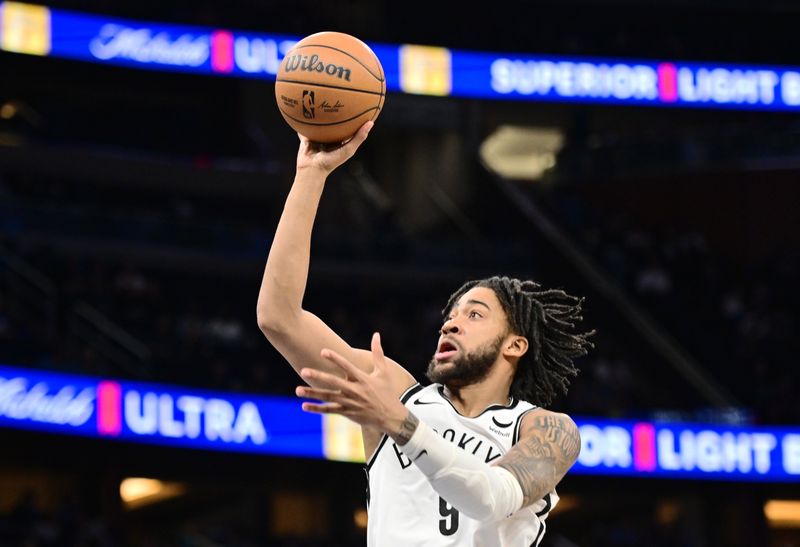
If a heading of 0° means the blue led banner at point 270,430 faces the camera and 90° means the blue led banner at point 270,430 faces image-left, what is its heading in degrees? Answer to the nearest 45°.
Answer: approximately 0°

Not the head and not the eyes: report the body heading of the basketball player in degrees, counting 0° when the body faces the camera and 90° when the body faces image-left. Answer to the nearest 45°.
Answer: approximately 45°

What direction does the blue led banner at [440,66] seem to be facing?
toward the camera

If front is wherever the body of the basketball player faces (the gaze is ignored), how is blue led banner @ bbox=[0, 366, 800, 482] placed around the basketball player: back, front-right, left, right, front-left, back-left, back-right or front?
back-right

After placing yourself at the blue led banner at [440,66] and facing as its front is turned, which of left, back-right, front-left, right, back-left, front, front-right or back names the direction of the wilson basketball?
front

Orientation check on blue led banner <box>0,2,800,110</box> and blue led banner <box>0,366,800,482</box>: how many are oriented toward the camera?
2

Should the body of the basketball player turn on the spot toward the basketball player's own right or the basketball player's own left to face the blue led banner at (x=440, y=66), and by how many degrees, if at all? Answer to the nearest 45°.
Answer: approximately 135° to the basketball player's own right

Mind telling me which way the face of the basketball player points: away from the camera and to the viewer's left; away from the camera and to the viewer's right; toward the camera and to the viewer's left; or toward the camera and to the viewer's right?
toward the camera and to the viewer's left

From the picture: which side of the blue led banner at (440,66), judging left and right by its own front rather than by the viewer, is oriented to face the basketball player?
front

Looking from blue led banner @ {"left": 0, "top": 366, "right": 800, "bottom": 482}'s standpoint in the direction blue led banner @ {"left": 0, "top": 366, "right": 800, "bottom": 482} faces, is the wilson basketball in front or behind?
in front
